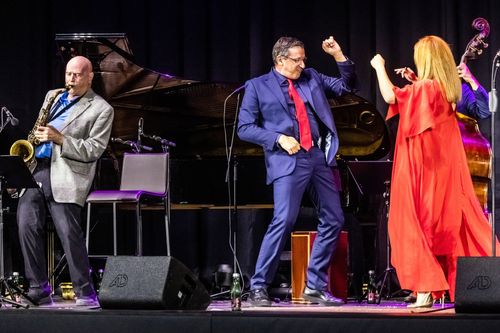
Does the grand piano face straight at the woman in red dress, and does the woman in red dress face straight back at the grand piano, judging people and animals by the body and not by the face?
no

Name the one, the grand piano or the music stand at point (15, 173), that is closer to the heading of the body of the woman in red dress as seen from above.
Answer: the grand piano

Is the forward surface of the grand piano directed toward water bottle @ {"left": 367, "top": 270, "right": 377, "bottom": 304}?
no

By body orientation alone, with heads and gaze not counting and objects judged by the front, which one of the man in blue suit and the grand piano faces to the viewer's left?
the grand piano

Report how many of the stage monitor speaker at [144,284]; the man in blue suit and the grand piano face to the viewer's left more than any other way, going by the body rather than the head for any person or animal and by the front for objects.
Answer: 1

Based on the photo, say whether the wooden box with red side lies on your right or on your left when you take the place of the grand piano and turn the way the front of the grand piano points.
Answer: on your left

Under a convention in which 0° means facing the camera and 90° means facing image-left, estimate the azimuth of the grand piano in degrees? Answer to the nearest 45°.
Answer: approximately 90°

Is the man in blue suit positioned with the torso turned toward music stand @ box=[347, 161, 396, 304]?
no

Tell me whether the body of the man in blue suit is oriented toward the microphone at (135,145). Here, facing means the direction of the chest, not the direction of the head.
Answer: no

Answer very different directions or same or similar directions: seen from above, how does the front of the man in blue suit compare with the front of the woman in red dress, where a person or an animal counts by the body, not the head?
very different directions

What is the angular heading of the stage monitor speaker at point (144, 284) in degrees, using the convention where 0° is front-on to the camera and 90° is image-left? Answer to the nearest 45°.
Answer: approximately 225°

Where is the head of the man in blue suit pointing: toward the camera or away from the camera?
toward the camera

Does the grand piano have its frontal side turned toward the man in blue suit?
no

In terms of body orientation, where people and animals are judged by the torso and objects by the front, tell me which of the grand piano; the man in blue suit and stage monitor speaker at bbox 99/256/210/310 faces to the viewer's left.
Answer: the grand piano
